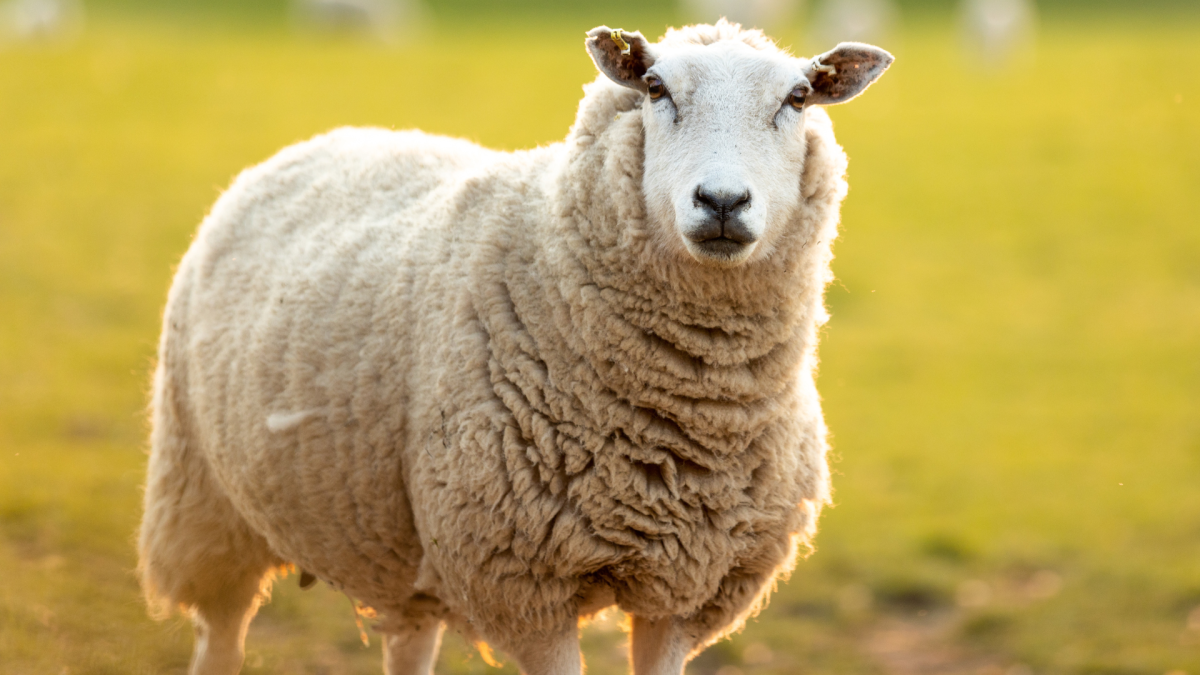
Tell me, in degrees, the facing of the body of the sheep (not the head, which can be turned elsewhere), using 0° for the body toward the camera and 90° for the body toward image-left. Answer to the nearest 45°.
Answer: approximately 315°
